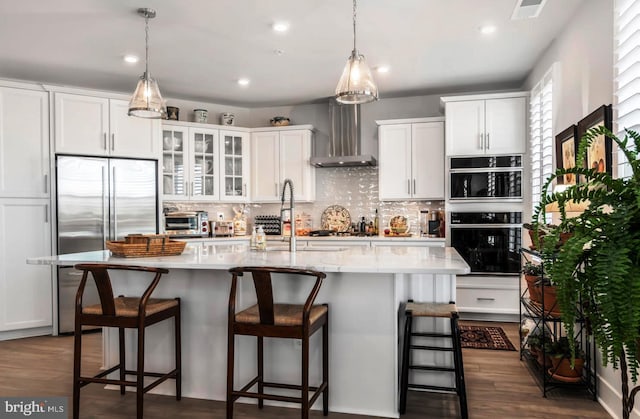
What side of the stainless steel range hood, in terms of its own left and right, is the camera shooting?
front

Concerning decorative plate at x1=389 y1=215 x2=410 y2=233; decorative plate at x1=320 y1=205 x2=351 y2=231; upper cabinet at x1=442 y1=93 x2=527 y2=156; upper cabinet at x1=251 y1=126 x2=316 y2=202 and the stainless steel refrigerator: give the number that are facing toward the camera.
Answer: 5

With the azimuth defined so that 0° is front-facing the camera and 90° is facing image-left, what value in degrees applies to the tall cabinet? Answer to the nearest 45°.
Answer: approximately 315°

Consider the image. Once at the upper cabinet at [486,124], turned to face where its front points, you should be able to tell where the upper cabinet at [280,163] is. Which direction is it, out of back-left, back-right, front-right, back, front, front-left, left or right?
right

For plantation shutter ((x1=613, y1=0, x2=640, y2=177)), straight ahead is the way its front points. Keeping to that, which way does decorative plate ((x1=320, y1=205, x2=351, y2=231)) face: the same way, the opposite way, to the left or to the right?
to the left

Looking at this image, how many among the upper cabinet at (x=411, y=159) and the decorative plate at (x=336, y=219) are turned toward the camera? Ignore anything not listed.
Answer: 2

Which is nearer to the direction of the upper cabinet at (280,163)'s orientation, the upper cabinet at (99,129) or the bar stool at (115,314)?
the bar stool

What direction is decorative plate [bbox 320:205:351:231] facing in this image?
toward the camera

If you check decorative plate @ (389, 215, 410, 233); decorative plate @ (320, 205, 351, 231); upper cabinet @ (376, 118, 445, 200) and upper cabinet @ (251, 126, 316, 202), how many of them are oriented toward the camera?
4

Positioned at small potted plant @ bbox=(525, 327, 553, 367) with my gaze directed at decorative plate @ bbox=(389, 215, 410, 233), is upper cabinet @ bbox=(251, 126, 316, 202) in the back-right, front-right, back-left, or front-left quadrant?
front-left

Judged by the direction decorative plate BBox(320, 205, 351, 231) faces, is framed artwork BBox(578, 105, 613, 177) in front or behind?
in front

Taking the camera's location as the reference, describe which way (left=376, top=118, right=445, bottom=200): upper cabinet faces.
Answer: facing the viewer

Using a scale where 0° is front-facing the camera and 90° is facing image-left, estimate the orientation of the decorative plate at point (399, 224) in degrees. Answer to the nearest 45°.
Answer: approximately 0°

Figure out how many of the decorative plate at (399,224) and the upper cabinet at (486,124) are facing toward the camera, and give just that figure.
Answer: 2

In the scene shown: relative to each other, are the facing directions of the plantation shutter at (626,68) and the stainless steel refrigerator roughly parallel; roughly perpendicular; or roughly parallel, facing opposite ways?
roughly perpendicular

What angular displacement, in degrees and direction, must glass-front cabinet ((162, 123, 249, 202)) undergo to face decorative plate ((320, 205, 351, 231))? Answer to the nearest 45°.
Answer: approximately 45° to its left
